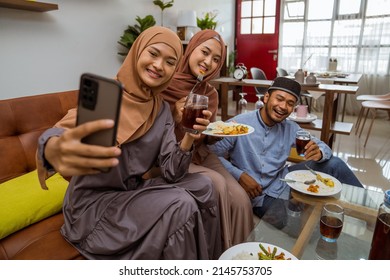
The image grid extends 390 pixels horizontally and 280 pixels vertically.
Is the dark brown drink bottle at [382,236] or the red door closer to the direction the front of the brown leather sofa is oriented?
the dark brown drink bottle

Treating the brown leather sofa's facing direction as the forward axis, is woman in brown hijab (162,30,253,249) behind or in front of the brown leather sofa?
in front

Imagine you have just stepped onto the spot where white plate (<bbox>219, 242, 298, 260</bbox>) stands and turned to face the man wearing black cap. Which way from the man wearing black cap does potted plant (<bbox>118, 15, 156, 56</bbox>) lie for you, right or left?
left

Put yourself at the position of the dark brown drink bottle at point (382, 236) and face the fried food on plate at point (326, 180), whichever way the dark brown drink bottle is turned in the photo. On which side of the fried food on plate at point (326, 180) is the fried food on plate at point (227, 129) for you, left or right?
left

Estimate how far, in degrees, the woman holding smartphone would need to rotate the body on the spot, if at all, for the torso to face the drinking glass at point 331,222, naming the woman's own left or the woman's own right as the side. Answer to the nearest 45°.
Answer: approximately 45° to the woman's own left

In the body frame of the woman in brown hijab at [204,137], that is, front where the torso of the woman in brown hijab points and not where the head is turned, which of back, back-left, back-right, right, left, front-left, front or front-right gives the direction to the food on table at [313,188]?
front

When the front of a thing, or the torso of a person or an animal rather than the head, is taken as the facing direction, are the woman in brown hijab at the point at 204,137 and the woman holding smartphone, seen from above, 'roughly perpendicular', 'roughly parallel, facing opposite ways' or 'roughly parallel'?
roughly parallel

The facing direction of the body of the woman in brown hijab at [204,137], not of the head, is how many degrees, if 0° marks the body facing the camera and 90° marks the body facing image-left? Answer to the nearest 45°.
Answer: approximately 315°

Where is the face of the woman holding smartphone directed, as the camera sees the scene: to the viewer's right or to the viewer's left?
to the viewer's left

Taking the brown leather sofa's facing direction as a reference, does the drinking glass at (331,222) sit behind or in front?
in front

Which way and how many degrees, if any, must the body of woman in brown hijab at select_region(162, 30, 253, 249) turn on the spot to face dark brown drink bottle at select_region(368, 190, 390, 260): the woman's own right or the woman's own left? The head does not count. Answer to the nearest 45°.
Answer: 0° — they already face it

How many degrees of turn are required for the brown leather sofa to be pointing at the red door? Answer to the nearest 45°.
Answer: approximately 90° to its left

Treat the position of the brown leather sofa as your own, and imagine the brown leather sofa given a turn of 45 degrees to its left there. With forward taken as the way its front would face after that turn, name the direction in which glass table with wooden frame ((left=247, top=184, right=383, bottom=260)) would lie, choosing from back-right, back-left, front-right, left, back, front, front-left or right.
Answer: front-right

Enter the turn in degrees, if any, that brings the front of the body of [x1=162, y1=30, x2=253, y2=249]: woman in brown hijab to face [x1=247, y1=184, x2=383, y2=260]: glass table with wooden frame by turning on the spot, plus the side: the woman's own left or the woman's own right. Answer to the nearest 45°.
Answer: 0° — they already face it

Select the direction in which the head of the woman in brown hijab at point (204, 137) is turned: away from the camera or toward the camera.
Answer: toward the camera

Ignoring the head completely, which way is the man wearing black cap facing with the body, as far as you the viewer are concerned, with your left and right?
facing the viewer
